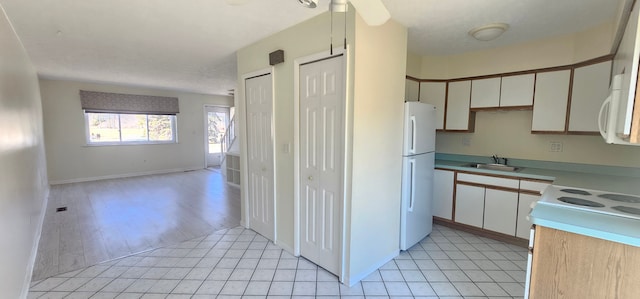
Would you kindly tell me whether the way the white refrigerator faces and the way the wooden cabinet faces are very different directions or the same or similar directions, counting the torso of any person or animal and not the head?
very different directions

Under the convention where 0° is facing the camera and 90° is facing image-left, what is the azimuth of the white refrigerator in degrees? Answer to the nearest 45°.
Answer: approximately 315°

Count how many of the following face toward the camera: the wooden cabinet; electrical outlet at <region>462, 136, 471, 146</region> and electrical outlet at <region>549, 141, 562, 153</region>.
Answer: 2

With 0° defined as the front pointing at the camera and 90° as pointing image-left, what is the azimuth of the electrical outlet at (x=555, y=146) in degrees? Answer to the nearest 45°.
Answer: approximately 0°
